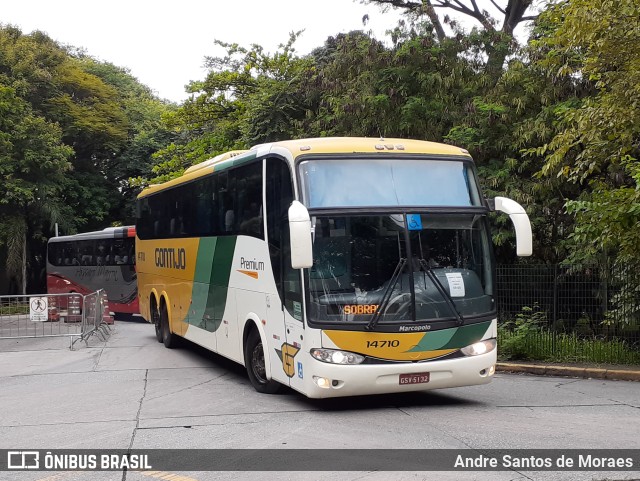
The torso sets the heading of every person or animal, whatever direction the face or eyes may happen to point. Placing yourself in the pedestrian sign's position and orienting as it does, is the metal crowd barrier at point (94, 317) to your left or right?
on your left

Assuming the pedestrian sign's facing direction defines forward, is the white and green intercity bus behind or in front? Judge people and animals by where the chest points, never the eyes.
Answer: in front

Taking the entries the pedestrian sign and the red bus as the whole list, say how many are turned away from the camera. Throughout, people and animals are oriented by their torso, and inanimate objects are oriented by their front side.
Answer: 0

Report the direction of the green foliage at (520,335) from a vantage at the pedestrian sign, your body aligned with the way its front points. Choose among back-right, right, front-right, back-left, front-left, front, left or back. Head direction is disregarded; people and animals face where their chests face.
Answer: front-left

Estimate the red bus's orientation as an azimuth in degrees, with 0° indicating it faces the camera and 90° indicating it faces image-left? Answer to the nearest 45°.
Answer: approximately 315°

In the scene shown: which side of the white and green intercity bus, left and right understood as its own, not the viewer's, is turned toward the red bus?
back

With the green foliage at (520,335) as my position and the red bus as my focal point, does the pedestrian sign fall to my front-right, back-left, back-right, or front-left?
front-left

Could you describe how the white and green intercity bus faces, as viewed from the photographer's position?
facing the viewer and to the right of the viewer

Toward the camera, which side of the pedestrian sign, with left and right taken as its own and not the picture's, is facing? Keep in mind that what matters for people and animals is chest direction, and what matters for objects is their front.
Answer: front

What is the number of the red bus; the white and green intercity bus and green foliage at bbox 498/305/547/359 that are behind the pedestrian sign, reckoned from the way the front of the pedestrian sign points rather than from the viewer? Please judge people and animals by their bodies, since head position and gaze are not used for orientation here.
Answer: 1

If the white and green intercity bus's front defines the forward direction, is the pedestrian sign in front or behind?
behind
